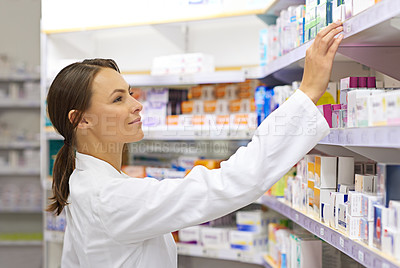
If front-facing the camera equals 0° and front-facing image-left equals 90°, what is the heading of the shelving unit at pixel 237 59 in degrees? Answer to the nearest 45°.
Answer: approximately 45°

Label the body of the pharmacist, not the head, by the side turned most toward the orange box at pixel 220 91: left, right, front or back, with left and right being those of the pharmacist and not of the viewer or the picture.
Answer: left

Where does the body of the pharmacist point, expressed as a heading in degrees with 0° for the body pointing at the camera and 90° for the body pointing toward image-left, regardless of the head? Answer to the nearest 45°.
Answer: approximately 270°

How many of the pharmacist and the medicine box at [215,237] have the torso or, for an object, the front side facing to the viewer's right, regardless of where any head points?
1

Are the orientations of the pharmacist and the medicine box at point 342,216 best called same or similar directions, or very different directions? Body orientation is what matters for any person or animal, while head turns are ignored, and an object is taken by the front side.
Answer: very different directions

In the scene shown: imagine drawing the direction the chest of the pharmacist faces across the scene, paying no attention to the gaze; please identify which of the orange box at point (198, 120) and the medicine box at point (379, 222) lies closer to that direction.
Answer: the medicine box
